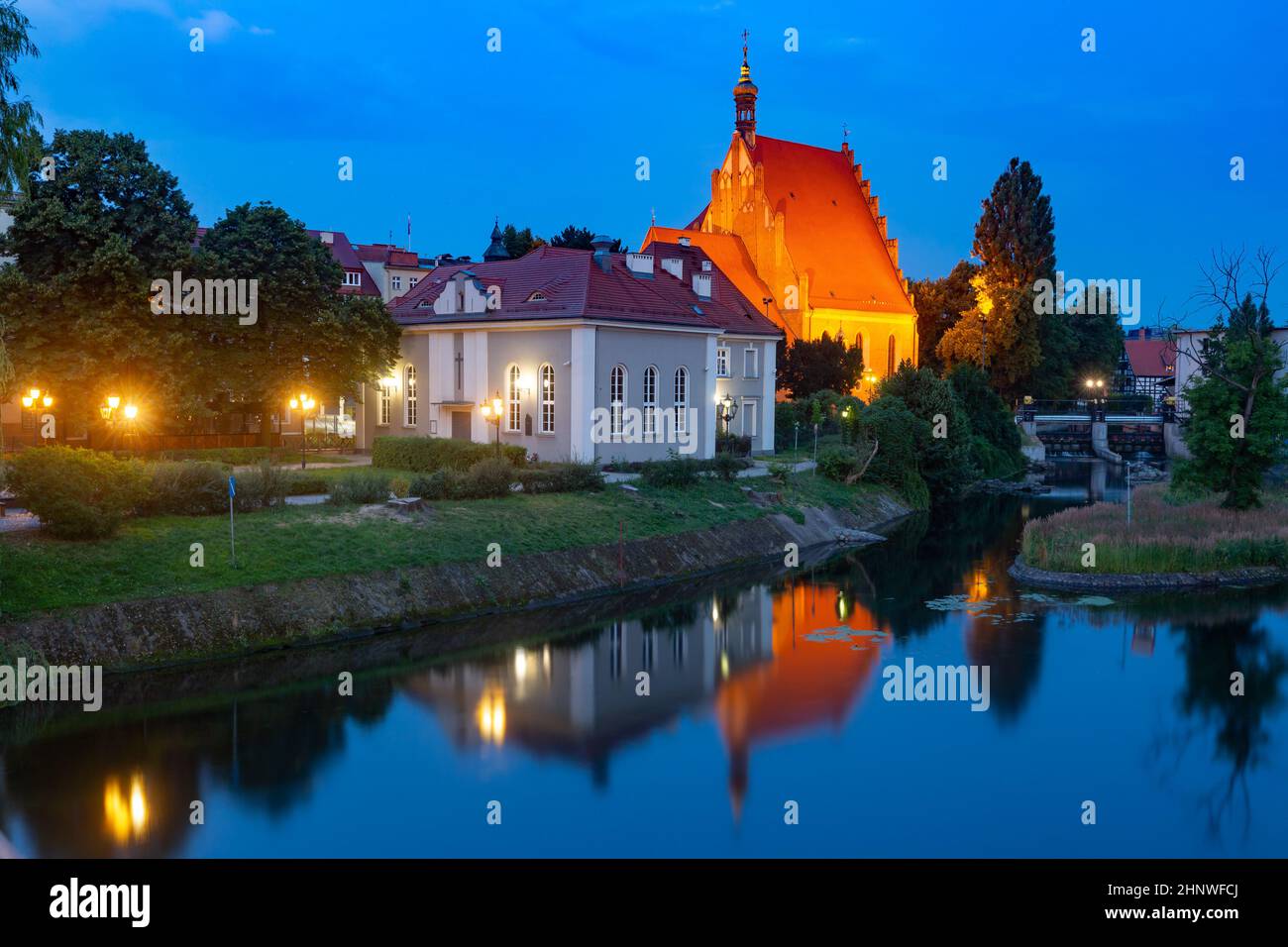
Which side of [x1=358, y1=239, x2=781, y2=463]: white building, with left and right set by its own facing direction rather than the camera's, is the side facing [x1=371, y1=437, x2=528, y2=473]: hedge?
front

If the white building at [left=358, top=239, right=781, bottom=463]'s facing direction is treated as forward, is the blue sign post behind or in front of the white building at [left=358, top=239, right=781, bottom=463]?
in front

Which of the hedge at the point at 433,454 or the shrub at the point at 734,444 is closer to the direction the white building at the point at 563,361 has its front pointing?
the hedge

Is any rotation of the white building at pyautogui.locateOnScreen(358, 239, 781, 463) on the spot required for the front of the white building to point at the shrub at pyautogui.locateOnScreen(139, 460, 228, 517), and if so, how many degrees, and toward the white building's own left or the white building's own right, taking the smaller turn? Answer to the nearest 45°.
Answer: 0° — it already faces it

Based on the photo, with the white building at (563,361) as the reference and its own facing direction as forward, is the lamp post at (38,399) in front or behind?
in front

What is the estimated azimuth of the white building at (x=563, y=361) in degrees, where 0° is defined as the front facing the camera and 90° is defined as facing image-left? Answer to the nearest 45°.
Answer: approximately 45°

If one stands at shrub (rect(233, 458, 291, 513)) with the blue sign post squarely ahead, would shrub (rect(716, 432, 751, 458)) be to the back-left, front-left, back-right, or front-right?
back-left

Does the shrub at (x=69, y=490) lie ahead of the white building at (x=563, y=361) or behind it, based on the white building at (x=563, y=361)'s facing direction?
ahead

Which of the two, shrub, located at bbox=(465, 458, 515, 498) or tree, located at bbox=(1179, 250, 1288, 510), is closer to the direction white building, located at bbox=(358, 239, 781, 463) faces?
the shrub
